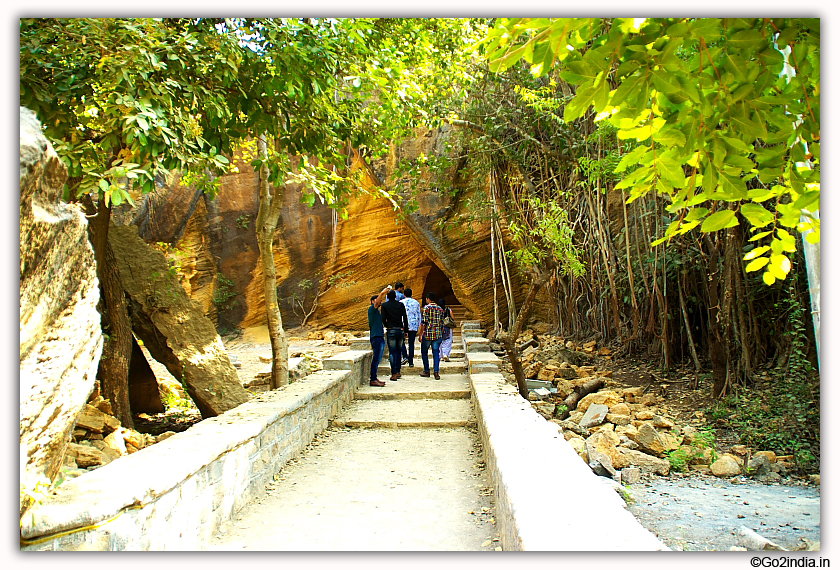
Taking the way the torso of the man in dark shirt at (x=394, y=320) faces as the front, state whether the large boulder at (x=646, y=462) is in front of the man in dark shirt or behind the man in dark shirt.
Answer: behind

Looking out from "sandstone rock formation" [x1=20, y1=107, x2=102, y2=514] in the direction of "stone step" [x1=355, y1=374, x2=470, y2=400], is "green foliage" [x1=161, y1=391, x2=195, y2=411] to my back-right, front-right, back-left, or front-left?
front-left

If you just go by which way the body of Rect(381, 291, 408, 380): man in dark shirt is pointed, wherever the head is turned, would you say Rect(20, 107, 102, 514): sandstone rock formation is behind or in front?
behind

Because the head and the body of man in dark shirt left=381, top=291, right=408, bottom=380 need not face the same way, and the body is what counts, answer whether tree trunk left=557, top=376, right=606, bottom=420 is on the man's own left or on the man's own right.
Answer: on the man's own right

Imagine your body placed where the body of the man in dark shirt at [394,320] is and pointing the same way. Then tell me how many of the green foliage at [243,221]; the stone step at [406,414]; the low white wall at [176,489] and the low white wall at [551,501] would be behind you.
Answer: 3

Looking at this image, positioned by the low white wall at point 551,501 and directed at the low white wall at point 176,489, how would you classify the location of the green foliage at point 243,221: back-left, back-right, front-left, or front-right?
front-right

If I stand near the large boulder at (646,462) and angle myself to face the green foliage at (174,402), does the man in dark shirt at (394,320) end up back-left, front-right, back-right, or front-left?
front-right

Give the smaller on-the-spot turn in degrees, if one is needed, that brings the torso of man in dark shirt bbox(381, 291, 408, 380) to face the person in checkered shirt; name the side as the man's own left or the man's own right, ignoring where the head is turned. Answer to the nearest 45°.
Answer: approximately 45° to the man's own right

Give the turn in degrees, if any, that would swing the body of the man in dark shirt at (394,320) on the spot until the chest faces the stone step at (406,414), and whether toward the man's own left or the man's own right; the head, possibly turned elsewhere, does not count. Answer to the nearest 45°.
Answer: approximately 180°

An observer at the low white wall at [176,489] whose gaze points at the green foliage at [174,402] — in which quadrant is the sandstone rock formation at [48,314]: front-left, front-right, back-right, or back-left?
front-left

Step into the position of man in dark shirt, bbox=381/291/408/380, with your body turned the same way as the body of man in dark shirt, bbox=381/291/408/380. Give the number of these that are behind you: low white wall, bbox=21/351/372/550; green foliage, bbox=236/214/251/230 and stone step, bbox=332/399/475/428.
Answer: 2

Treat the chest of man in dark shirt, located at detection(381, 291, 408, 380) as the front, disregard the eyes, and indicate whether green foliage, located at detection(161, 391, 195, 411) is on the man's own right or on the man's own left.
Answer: on the man's own left

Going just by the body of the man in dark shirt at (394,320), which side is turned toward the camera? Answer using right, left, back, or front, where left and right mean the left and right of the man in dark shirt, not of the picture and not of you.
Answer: back

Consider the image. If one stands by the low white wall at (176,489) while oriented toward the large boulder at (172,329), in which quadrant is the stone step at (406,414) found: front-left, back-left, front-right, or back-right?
front-right
